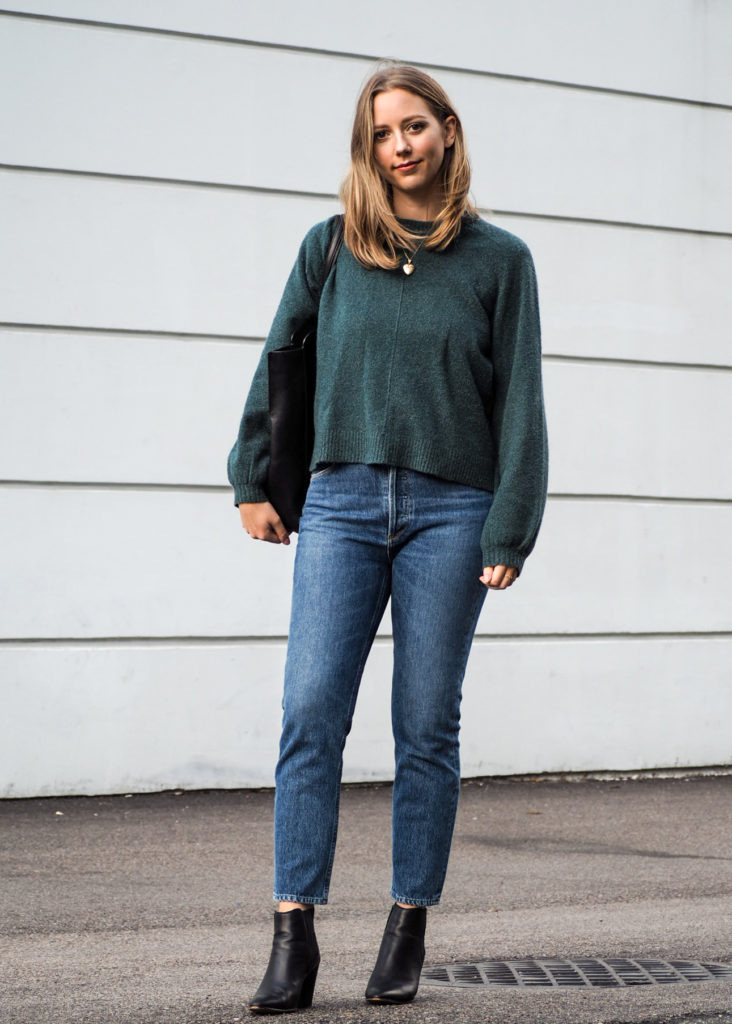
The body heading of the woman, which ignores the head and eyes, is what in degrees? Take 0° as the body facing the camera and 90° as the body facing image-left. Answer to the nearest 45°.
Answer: approximately 0°

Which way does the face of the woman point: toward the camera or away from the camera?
toward the camera
